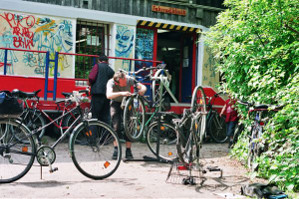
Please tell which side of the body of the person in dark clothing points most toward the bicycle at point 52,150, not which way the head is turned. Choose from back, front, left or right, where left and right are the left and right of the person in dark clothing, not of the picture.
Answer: back

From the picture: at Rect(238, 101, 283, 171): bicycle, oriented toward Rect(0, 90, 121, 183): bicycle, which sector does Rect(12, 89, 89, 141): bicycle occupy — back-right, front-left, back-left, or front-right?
front-right

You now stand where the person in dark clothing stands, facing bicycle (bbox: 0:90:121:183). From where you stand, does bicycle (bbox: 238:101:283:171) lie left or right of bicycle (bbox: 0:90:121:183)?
left
